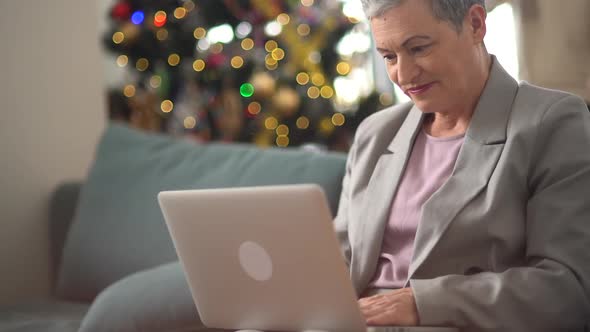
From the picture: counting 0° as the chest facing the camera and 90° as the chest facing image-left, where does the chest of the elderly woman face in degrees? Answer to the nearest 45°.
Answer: approximately 45°

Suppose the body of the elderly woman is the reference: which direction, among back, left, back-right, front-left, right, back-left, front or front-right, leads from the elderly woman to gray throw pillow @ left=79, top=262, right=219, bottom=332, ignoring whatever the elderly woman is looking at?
front-right

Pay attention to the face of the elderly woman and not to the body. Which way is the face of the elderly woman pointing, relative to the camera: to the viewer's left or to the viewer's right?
to the viewer's left

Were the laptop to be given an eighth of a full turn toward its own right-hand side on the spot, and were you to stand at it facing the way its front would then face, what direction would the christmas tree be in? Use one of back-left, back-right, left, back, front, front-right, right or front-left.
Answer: left

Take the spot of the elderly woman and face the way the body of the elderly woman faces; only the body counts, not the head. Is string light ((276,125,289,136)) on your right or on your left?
on your right

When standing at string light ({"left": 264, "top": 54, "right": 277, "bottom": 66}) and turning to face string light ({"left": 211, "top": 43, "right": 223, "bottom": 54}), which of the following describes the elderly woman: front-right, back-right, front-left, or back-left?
back-left

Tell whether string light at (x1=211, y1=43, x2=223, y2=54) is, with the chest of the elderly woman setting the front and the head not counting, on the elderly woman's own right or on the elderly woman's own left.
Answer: on the elderly woman's own right

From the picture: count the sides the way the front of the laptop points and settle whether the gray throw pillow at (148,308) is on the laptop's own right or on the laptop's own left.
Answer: on the laptop's own left

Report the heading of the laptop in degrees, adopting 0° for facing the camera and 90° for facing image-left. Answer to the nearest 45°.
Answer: approximately 225°
